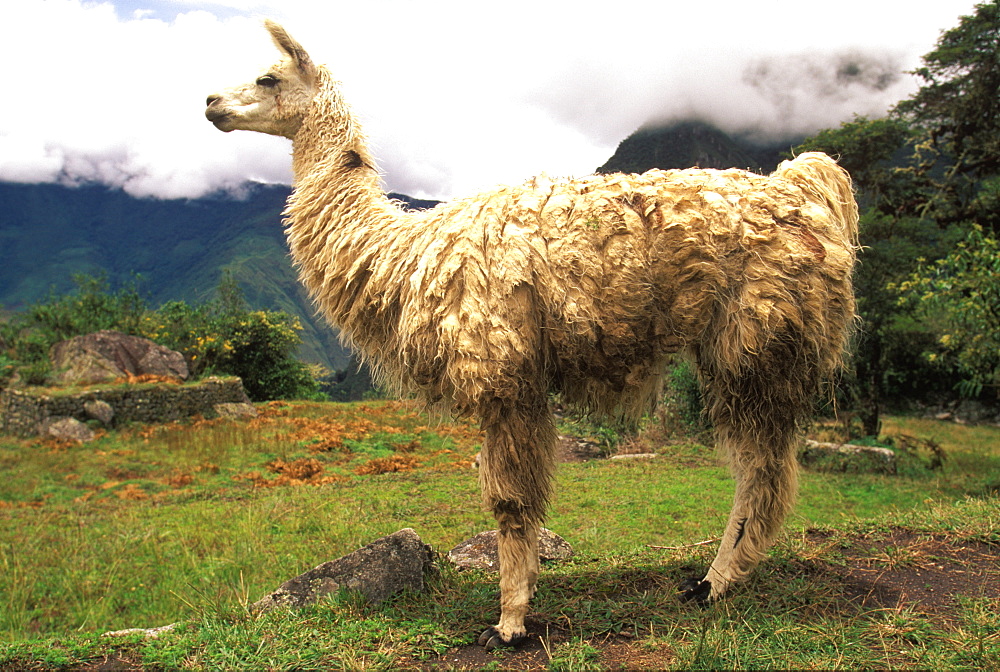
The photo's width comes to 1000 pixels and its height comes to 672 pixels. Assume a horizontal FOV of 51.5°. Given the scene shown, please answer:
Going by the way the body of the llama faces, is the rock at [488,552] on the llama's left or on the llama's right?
on the llama's right

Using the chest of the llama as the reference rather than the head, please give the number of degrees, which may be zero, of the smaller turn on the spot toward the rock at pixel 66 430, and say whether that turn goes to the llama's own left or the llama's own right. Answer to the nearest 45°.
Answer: approximately 45° to the llama's own right

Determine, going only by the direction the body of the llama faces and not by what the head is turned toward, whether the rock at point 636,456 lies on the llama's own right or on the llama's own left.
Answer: on the llama's own right

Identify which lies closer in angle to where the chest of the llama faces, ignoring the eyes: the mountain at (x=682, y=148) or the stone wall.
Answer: the stone wall

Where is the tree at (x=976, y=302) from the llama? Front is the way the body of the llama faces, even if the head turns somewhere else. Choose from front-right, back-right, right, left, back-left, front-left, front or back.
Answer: back-right

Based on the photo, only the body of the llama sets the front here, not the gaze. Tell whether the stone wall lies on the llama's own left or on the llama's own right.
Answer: on the llama's own right

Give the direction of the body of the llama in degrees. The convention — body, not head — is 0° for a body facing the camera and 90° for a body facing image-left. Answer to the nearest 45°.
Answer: approximately 90°

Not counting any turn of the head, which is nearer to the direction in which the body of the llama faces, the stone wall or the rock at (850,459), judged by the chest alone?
the stone wall

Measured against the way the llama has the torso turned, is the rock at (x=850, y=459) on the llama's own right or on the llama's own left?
on the llama's own right
